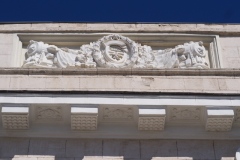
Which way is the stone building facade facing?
toward the camera
